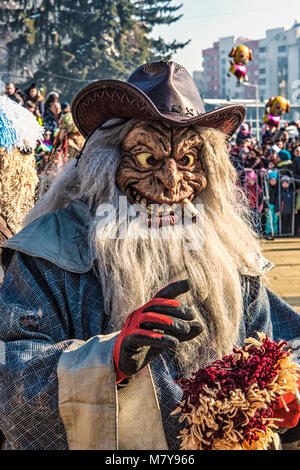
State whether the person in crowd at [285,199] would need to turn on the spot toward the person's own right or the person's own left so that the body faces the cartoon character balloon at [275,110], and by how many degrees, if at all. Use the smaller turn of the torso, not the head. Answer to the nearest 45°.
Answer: approximately 180°

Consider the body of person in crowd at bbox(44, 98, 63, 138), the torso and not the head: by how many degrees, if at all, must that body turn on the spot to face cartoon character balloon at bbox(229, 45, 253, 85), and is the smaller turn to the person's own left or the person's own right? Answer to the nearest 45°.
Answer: approximately 90° to the person's own left

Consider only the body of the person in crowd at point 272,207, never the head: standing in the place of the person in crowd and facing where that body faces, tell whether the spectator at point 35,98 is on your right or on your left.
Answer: on your right

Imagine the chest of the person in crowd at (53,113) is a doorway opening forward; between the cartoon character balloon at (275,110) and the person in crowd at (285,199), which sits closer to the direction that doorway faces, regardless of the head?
the person in crowd

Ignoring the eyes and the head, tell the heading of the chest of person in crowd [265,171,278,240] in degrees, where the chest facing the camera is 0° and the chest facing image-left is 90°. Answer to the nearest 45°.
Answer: approximately 0°

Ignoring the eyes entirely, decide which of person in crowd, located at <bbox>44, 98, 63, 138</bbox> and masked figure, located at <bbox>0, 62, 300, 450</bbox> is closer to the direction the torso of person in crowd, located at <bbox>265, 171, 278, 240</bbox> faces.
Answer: the masked figure

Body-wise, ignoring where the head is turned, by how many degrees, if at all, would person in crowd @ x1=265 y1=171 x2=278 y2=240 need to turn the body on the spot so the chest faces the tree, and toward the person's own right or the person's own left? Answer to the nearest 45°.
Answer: approximately 135° to the person's own right

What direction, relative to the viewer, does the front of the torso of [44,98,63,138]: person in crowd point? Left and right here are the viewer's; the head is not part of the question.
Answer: facing the viewer and to the right of the viewer

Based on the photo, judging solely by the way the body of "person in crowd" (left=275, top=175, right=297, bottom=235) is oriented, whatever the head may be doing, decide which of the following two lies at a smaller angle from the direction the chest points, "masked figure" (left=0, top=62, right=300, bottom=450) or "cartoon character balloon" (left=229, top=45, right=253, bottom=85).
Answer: the masked figure

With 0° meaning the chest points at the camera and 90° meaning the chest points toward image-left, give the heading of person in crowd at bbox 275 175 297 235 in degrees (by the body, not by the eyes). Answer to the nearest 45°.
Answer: approximately 0°

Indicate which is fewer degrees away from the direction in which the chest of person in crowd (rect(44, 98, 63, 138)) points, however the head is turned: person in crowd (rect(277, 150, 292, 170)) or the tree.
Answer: the person in crowd

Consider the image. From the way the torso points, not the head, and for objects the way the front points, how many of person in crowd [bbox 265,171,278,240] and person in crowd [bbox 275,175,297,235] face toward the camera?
2
